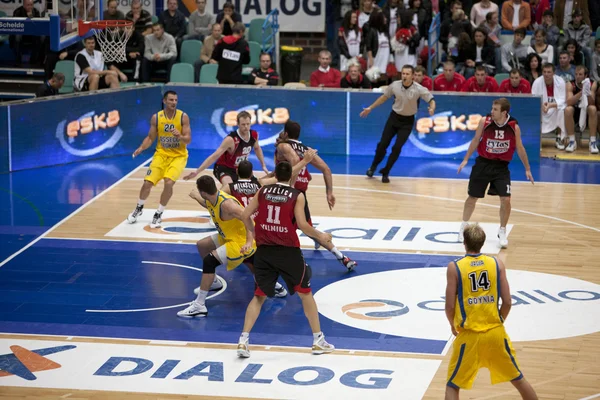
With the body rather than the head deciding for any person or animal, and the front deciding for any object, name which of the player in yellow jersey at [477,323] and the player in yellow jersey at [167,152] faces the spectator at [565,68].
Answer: the player in yellow jersey at [477,323]

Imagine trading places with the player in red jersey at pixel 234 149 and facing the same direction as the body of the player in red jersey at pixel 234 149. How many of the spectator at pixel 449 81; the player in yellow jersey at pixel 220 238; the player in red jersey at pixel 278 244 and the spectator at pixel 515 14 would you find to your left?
2

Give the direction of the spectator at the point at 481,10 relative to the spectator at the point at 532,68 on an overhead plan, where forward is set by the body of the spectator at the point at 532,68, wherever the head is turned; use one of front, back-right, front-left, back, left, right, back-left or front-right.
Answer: back-right

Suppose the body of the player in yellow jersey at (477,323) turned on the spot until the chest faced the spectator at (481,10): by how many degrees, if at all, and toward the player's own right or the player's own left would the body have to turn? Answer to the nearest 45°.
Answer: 0° — they already face them

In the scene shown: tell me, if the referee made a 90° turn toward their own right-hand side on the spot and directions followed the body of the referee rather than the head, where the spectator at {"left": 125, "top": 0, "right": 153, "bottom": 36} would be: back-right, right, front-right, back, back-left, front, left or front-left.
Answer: front-right

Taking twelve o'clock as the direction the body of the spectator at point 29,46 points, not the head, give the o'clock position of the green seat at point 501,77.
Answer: The green seat is roughly at 10 o'clock from the spectator.

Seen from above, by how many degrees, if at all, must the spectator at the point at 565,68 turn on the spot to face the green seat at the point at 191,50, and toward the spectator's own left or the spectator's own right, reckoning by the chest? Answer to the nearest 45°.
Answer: approximately 90° to the spectator's own right

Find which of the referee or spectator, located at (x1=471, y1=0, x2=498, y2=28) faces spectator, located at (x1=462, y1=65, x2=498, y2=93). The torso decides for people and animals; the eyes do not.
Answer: spectator, located at (x1=471, y1=0, x2=498, y2=28)

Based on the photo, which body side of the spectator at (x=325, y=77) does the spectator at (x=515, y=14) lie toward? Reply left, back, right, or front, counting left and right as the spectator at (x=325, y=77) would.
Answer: left

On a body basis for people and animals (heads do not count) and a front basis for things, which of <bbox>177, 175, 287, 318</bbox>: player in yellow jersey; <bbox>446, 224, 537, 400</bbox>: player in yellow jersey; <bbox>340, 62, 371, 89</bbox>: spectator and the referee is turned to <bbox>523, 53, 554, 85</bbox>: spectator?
<bbox>446, 224, 537, 400</bbox>: player in yellow jersey

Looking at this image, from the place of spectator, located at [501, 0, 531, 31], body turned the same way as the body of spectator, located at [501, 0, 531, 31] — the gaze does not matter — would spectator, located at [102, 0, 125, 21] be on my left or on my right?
on my right
